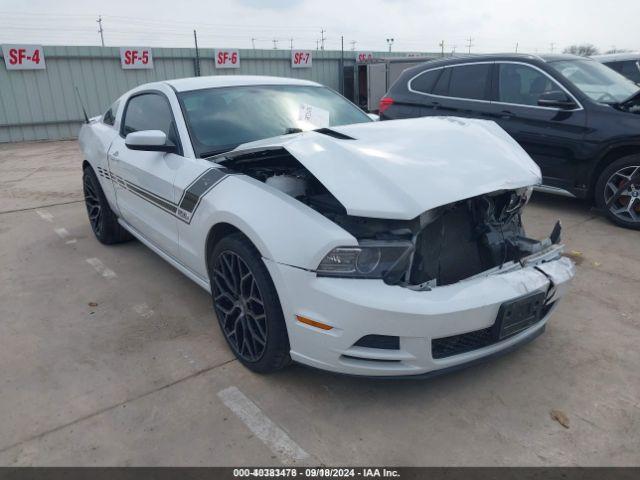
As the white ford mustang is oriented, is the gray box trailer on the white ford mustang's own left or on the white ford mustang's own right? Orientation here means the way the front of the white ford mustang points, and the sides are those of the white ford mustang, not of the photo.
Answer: on the white ford mustang's own left

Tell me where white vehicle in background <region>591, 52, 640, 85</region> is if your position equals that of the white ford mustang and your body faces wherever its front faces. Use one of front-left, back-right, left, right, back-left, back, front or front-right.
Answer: left

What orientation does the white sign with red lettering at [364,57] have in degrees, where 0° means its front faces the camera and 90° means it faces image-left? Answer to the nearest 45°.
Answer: approximately 0°

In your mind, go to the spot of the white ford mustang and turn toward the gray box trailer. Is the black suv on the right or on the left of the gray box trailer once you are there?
right

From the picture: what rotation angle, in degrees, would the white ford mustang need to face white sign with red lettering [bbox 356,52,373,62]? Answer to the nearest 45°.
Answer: approximately 135° to its left

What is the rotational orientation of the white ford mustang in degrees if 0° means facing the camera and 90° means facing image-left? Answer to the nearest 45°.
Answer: approximately 315°

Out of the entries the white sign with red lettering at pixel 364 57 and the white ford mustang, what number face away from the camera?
0
